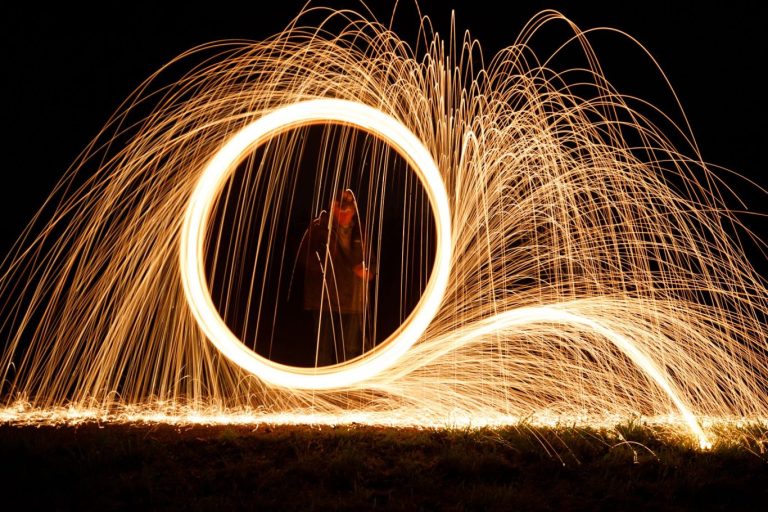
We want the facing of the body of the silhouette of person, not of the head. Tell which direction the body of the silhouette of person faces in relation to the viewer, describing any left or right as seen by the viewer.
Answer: facing the viewer and to the right of the viewer
